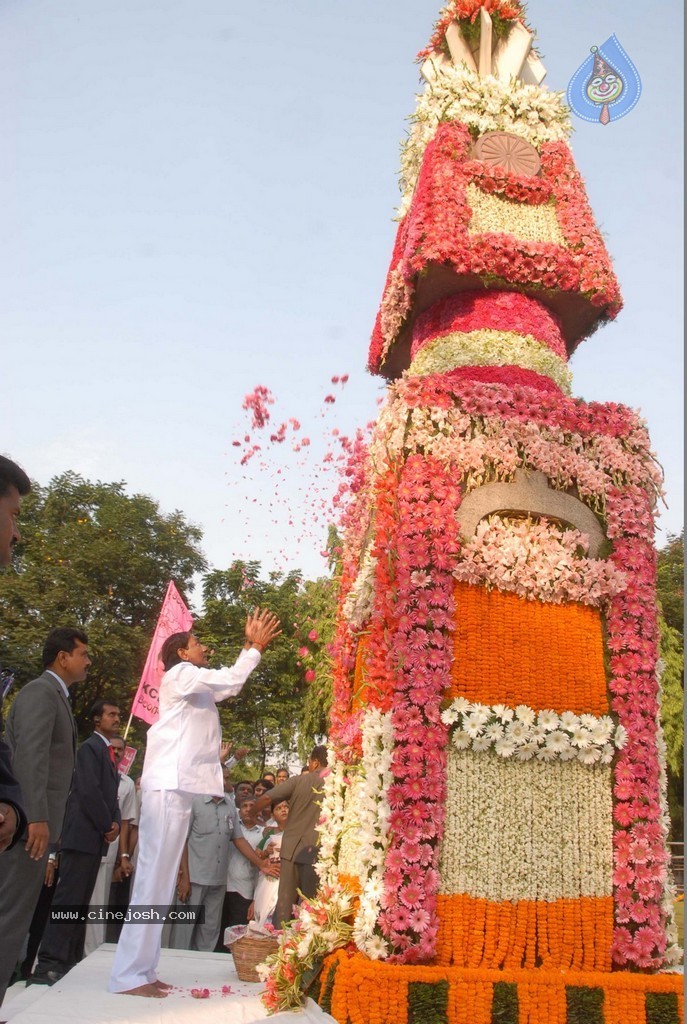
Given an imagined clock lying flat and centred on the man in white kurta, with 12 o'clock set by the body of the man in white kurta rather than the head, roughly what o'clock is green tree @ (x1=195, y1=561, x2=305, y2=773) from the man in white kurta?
The green tree is roughly at 9 o'clock from the man in white kurta.

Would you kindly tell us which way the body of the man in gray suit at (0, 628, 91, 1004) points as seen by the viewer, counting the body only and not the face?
to the viewer's right

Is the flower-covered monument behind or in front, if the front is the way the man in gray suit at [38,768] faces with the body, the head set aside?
in front

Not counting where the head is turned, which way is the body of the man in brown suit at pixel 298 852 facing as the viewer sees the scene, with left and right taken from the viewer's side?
facing away from the viewer and to the left of the viewer

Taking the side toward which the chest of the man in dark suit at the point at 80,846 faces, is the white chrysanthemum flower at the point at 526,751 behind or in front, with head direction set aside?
in front

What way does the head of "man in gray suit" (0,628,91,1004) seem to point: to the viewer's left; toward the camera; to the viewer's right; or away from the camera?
to the viewer's right

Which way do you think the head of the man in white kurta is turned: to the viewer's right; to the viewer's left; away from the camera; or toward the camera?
to the viewer's right

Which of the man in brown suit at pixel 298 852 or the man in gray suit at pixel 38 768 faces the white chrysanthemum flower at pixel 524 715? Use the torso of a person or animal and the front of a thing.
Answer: the man in gray suit at pixel 38 768

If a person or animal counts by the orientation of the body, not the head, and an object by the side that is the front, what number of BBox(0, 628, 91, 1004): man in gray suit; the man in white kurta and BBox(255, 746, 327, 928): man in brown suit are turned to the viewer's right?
2

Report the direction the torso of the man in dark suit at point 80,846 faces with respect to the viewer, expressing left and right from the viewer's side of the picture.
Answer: facing the viewer and to the right of the viewer

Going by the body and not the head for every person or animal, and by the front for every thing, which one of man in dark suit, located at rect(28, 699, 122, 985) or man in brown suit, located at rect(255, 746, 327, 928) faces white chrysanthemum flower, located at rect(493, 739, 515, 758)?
the man in dark suit

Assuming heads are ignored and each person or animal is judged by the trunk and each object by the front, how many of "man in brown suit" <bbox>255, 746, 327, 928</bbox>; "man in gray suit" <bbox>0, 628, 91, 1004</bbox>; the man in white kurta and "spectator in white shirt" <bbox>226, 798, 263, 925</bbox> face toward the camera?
1

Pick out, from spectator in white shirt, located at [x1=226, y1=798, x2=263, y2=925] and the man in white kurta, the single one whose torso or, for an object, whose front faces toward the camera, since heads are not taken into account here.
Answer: the spectator in white shirt

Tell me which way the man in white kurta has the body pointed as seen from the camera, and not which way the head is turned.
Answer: to the viewer's right

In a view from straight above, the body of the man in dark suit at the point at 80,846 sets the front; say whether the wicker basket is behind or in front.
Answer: in front

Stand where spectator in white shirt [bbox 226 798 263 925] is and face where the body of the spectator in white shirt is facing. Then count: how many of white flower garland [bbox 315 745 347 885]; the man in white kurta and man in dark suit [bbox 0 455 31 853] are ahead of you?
3

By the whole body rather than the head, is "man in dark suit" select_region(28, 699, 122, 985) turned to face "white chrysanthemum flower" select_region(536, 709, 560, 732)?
yes
